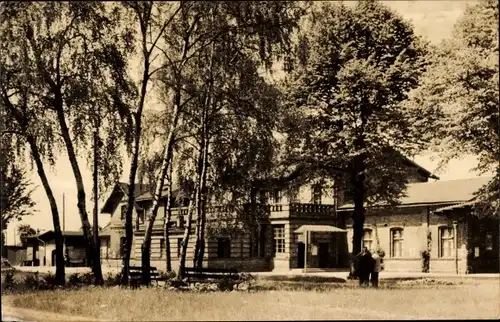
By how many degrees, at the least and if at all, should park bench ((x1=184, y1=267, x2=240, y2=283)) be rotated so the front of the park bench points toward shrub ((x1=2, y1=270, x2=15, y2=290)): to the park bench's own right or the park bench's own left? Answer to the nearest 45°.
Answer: approximately 90° to the park bench's own right

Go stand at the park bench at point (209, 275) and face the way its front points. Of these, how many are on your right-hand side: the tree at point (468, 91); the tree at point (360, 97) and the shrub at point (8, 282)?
1

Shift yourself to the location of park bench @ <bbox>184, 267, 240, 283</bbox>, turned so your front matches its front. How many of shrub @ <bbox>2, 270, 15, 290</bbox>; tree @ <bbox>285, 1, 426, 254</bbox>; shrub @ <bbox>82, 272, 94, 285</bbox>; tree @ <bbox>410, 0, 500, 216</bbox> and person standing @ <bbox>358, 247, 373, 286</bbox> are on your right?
2

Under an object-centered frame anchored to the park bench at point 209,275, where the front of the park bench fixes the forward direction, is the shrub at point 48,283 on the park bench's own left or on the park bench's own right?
on the park bench's own right

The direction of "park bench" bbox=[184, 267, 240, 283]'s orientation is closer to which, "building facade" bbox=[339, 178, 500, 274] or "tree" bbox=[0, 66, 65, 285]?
the tree

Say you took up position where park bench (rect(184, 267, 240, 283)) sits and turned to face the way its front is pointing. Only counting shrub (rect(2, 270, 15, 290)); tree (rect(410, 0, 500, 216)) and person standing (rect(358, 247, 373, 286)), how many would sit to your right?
1

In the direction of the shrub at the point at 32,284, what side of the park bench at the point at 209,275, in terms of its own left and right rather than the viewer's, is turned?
right

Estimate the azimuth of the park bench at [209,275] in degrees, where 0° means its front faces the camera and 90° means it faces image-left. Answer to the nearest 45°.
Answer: approximately 0°
